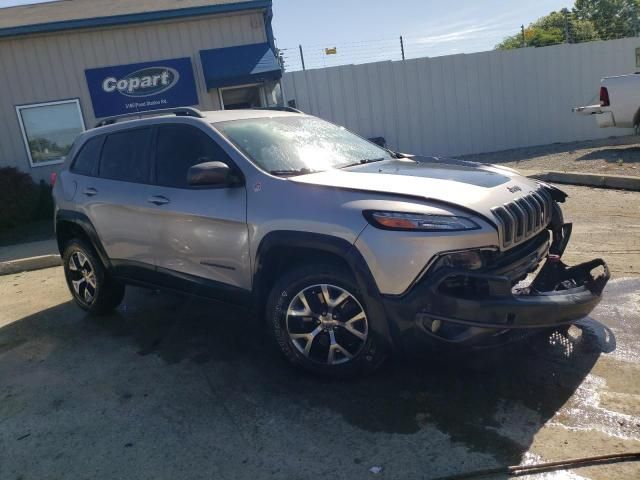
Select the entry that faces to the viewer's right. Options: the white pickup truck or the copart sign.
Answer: the white pickup truck

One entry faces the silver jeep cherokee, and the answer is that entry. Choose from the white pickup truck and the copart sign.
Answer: the copart sign

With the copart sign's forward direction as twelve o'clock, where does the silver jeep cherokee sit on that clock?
The silver jeep cherokee is roughly at 12 o'clock from the copart sign.

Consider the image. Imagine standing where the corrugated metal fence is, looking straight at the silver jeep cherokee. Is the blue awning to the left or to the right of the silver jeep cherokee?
right

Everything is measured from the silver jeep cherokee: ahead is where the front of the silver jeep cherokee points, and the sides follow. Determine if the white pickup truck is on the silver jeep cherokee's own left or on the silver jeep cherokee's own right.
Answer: on the silver jeep cherokee's own left

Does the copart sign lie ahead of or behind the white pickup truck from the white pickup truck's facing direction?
behind

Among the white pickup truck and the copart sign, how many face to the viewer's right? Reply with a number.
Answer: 1

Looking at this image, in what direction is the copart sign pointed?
toward the camera

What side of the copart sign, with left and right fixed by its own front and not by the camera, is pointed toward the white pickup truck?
left

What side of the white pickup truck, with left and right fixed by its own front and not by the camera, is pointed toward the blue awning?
back

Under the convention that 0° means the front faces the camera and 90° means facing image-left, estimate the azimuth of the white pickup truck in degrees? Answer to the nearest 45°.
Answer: approximately 270°

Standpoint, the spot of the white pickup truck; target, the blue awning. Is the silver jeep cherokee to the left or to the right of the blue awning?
left

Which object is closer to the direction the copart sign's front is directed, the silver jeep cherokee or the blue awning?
the silver jeep cherokee
